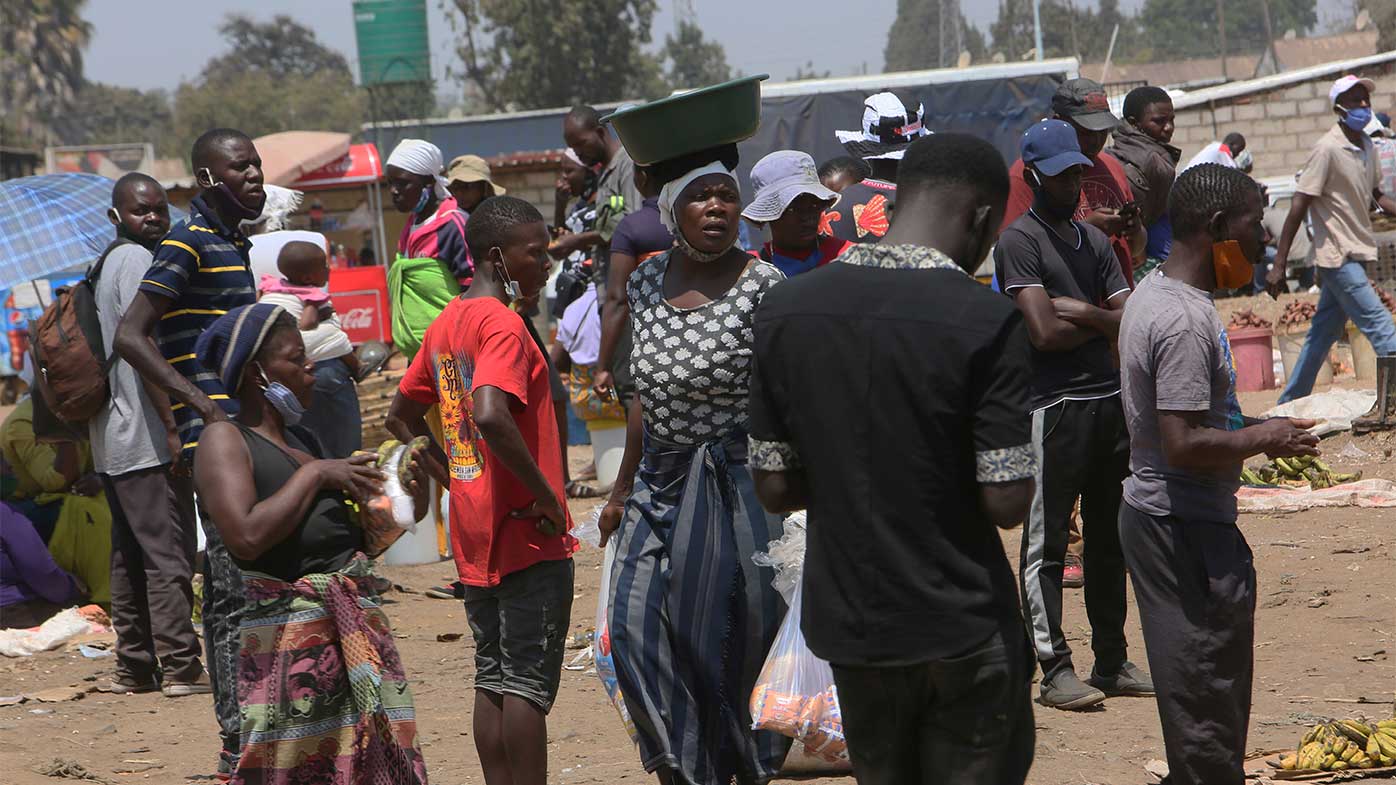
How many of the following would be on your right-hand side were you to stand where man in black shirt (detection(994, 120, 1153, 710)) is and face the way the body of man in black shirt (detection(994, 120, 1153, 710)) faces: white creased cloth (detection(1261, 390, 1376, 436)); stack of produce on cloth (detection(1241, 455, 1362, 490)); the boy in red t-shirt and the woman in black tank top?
2

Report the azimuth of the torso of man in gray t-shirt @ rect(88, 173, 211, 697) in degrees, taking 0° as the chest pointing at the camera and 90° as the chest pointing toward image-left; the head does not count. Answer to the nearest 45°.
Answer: approximately 270°

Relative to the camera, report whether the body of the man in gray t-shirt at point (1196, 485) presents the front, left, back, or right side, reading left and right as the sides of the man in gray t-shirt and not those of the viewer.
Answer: right

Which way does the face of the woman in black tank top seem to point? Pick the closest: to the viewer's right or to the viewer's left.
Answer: to the viewer's right

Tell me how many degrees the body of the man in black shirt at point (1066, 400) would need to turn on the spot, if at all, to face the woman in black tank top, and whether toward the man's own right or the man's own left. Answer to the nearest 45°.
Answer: approximately 90° to the man's own right

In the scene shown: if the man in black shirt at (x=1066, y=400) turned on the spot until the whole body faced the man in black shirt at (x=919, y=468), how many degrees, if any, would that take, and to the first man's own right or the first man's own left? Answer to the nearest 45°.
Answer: approximately 45° to the first man's own right
